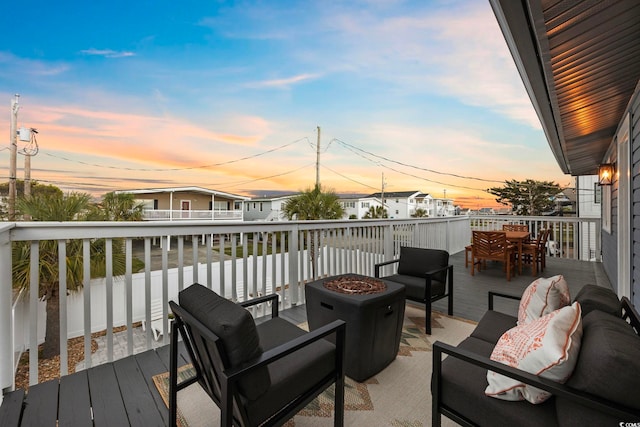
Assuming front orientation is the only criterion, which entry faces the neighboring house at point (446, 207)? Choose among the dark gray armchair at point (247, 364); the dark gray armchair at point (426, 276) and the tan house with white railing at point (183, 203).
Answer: the dark gray armchair at point (247, 364)

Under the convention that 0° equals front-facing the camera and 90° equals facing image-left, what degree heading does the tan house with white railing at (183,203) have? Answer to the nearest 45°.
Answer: approximately 0°

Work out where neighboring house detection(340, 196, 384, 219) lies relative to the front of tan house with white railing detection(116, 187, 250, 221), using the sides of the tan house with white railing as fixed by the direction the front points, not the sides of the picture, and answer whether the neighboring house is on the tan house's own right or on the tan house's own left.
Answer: on the tan house's own left

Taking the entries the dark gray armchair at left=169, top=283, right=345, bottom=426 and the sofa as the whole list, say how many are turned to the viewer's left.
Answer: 1

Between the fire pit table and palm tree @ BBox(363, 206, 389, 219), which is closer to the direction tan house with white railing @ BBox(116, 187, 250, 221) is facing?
the fire pit table

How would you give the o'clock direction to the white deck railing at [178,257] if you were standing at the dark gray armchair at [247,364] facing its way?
The white deck railing is roughly at 10 o'clock from the dark gray armchair.

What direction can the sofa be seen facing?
to the viewer's left

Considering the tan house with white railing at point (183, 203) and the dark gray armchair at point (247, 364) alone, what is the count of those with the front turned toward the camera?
1

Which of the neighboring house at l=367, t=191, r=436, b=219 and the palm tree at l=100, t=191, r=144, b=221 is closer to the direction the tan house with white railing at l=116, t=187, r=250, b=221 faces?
the palm tree

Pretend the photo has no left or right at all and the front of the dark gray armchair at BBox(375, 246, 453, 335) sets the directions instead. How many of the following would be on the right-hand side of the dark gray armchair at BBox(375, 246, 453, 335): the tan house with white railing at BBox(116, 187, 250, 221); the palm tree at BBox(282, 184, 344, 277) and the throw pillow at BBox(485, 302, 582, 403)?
2

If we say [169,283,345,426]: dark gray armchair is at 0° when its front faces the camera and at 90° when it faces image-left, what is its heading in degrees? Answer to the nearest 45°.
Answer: approximately 225°

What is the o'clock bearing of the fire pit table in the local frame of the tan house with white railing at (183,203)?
The fire pit table is roughly at 12 o'clock from the tan house with white railing.

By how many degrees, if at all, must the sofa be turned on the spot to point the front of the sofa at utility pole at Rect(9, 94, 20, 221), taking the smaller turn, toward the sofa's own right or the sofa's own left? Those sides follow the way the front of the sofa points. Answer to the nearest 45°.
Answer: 0° — it already faces it

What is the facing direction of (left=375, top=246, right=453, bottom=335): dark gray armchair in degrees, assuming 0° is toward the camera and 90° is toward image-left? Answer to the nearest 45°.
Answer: approximately 45°
